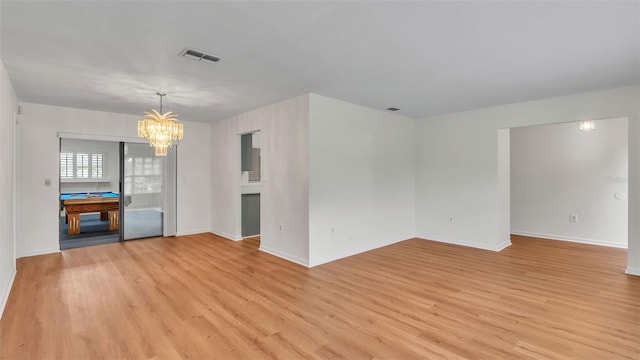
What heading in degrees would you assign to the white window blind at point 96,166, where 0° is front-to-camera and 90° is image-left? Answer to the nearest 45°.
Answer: approximately 0°

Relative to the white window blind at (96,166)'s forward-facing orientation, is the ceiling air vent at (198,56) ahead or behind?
ahead

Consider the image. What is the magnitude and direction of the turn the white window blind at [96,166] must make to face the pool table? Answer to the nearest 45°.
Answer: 0° — it already faces it

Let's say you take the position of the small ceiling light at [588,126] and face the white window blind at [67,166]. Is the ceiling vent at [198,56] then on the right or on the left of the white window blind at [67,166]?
left

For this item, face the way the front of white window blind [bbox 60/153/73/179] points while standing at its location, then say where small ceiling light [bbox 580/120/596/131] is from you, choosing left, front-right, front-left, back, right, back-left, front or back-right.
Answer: front-left
